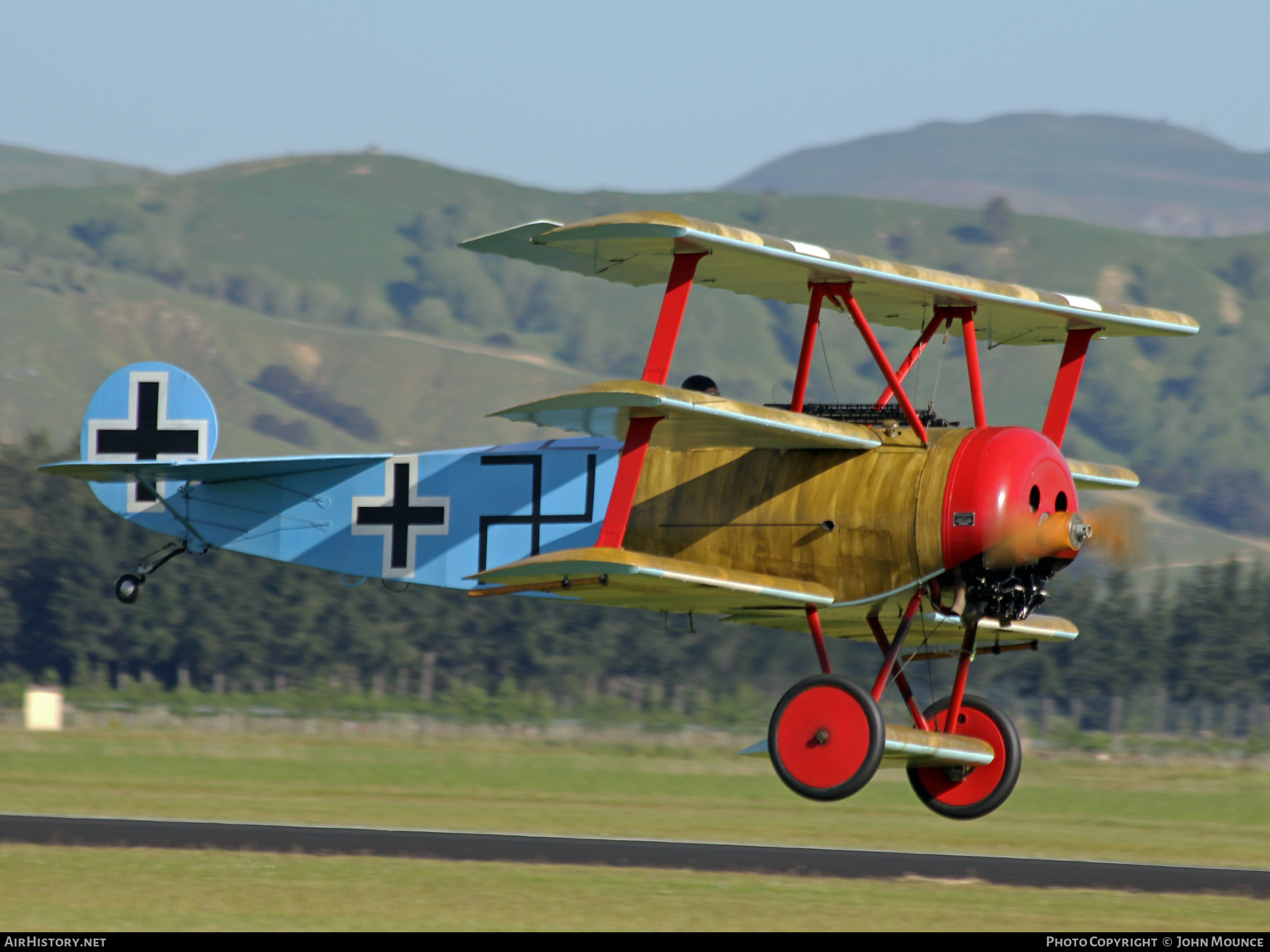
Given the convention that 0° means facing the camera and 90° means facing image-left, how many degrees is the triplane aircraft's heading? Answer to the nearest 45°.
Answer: approximately 315°

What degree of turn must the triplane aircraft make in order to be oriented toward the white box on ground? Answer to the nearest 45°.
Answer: approximately 180°
